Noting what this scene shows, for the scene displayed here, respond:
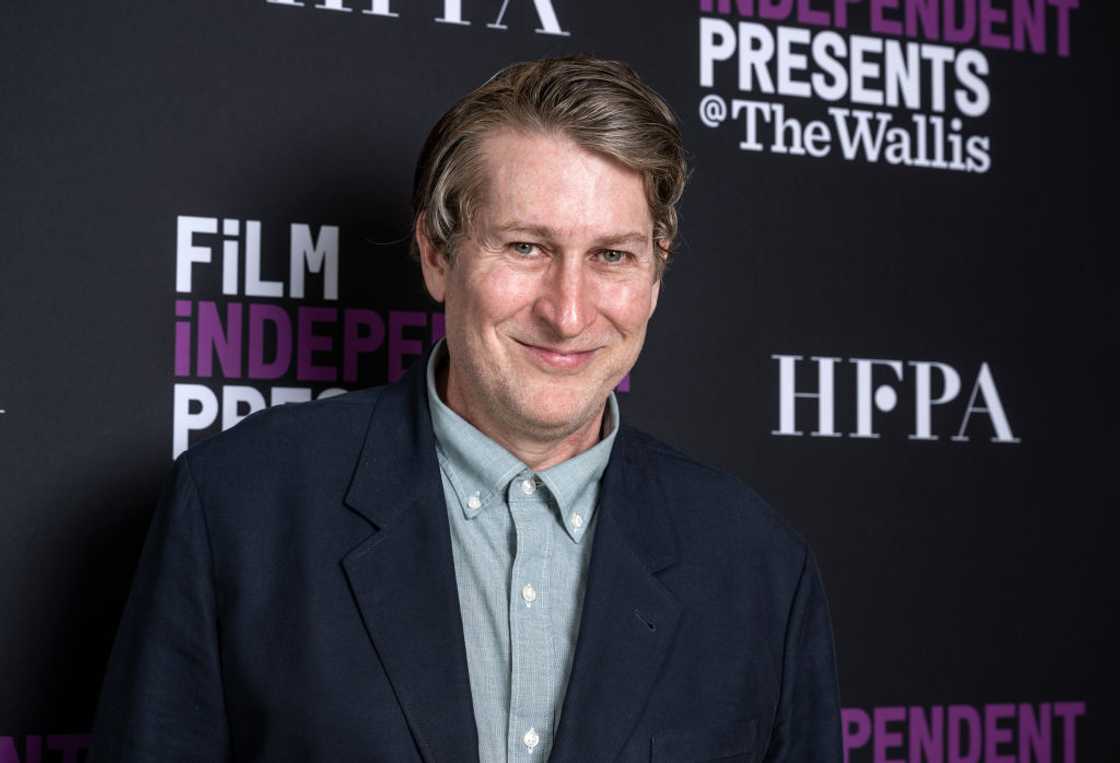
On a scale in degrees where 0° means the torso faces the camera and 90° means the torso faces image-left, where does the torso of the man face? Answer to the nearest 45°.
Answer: approximately 0°
